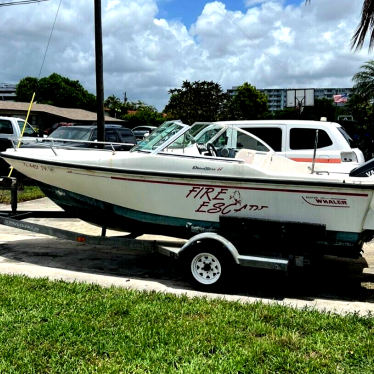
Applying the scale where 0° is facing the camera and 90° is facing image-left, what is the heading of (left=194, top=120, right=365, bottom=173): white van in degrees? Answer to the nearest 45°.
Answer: approximately 90°

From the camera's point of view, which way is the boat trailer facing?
to the viewer's left

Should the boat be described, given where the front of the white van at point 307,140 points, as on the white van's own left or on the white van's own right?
on the white van's own left

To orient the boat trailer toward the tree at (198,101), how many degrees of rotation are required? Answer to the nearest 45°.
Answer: approximately 90° to its right

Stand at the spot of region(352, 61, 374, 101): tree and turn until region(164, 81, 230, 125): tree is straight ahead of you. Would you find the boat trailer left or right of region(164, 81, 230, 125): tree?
left

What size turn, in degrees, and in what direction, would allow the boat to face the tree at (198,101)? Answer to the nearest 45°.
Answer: approximately 90° to its right

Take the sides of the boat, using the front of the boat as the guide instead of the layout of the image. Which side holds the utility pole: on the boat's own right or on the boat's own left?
on the boat's own right

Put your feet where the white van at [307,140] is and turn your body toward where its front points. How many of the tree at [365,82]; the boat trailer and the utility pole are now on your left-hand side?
1

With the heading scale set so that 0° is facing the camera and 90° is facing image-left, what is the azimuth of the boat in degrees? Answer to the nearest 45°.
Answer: approximately 90°
